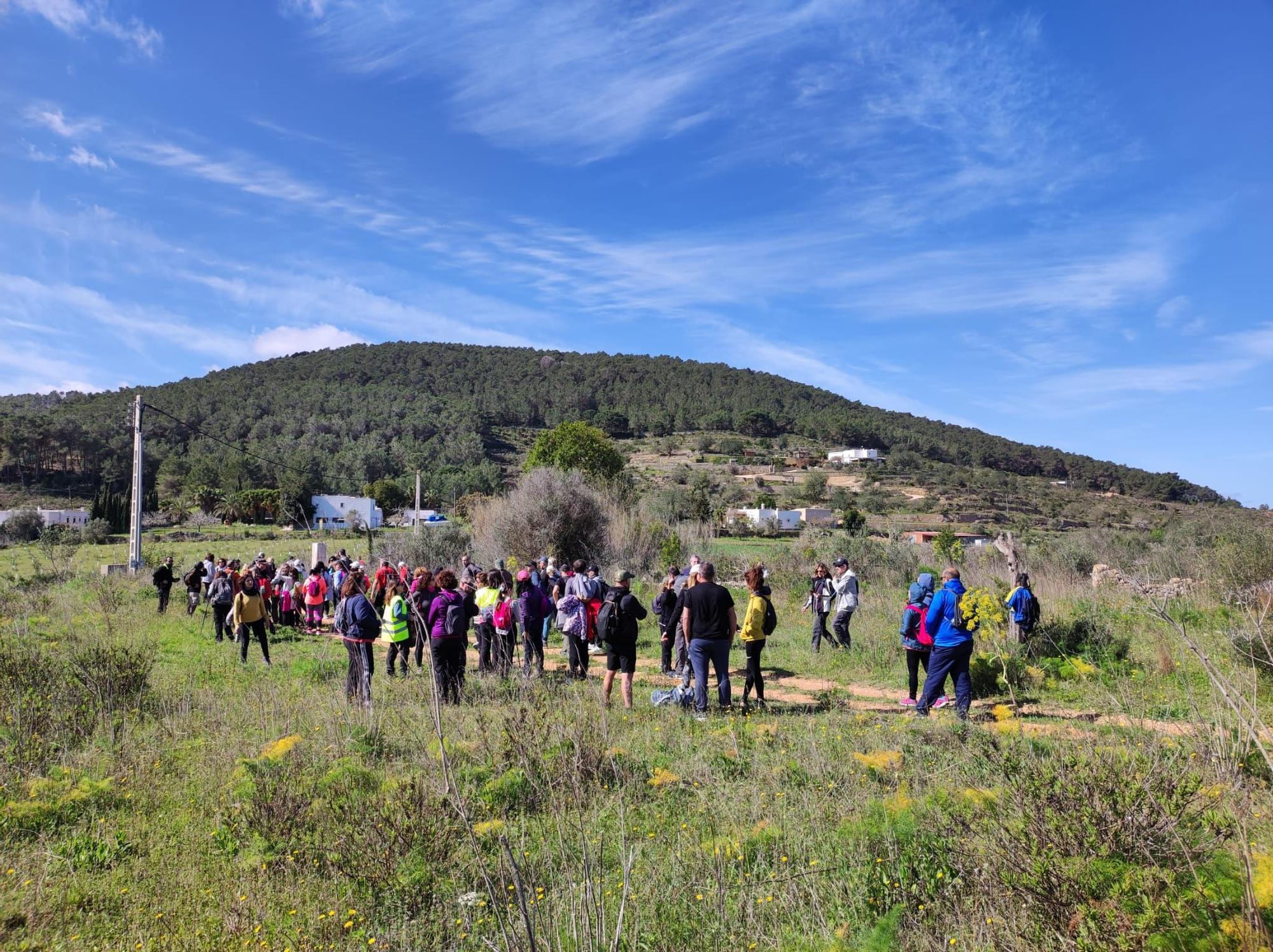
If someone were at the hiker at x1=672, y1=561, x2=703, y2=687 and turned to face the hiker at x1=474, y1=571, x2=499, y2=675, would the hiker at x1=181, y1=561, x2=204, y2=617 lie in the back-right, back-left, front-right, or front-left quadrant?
front-right

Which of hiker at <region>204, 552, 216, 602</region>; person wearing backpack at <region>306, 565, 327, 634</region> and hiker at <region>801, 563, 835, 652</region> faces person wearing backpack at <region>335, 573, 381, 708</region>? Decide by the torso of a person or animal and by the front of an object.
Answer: hiker at <region>801, 563, 835, 652</region>

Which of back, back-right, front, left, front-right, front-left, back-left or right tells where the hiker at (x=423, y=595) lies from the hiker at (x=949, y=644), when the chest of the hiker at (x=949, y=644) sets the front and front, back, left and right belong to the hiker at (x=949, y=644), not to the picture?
front-left

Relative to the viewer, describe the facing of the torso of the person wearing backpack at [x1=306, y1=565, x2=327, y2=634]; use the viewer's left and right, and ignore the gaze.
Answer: facing away from the viewer

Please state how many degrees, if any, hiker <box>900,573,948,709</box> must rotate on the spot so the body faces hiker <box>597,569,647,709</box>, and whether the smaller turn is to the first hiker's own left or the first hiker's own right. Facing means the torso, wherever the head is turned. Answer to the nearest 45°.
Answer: approximately 90° to the first hiker's own left

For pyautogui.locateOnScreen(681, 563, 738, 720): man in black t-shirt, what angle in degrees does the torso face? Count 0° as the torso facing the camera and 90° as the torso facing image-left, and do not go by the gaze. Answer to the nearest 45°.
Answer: approximately 180°

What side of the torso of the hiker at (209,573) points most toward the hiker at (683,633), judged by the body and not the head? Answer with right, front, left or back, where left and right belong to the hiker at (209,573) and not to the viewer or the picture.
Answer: right

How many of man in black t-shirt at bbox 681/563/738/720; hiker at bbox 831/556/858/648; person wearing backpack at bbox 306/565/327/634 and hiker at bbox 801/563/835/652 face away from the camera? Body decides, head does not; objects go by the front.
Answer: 2

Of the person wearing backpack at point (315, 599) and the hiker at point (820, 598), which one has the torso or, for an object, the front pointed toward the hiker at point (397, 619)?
the hiker at point (820, 598)

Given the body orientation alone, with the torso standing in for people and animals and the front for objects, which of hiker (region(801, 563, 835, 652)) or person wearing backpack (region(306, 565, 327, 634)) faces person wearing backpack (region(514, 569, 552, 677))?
the hiker

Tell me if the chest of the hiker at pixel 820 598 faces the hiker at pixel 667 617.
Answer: yes

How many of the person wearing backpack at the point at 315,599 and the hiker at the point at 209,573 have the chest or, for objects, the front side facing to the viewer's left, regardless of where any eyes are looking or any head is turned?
0

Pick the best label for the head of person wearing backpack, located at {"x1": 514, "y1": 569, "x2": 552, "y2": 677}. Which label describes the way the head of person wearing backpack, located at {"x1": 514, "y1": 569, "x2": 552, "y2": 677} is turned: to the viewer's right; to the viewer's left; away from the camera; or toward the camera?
away from the camera

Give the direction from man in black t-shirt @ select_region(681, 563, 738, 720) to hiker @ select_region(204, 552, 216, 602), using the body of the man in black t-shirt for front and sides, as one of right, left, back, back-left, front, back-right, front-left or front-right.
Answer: front-left

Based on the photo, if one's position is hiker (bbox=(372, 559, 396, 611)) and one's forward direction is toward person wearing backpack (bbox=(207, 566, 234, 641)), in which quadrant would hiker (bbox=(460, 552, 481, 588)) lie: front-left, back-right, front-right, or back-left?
back-right
